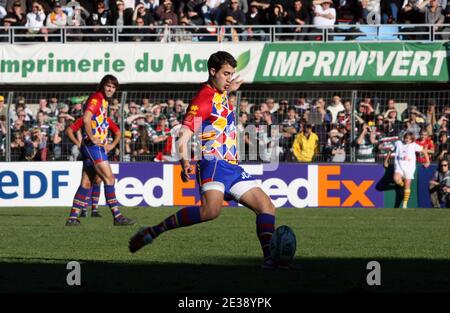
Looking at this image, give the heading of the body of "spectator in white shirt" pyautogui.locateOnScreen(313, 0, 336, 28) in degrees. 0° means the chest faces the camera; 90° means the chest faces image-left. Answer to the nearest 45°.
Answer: approximately 0°

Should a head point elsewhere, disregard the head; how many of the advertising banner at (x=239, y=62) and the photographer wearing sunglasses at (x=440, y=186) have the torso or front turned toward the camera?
2

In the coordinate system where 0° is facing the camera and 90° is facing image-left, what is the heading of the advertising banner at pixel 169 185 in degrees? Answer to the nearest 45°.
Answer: approximately 0°

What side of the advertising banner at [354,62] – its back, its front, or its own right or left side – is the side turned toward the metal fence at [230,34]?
right
